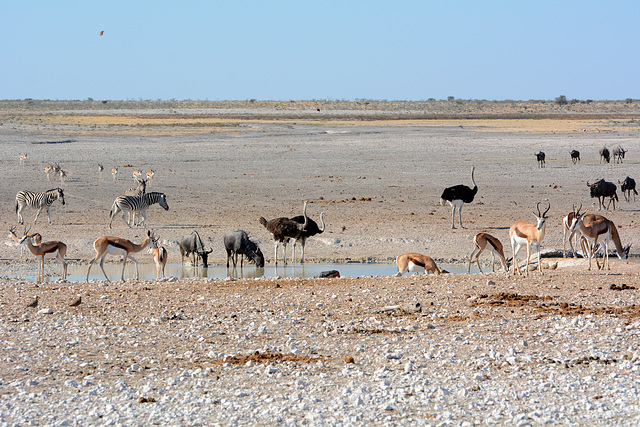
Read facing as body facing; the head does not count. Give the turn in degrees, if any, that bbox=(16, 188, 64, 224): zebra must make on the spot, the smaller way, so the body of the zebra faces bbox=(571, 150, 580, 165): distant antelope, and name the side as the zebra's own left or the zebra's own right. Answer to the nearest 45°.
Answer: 0° — it already faces it

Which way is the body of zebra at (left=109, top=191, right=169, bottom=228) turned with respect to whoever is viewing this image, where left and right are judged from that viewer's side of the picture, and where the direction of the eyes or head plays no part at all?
facing to the right of the viewer

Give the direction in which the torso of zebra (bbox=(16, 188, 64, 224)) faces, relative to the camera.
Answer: to the viewer's right

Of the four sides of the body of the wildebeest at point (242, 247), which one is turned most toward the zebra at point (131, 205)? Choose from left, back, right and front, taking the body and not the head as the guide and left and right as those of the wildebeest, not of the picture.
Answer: back

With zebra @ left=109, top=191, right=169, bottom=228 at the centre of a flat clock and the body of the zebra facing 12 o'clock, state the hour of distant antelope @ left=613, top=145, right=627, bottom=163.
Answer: The distant antelope is roughly at 11 o'clock from the zebra.

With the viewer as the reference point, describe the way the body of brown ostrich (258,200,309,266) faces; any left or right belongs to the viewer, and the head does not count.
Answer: facing to the right of the viewer

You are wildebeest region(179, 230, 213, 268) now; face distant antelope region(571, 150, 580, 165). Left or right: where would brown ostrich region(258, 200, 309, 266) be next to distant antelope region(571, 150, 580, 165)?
right

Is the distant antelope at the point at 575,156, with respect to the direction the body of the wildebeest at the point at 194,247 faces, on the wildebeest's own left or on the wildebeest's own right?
on the wildebeest's own left

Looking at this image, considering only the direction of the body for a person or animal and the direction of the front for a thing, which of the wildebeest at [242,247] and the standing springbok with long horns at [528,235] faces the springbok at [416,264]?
the wildebeest
